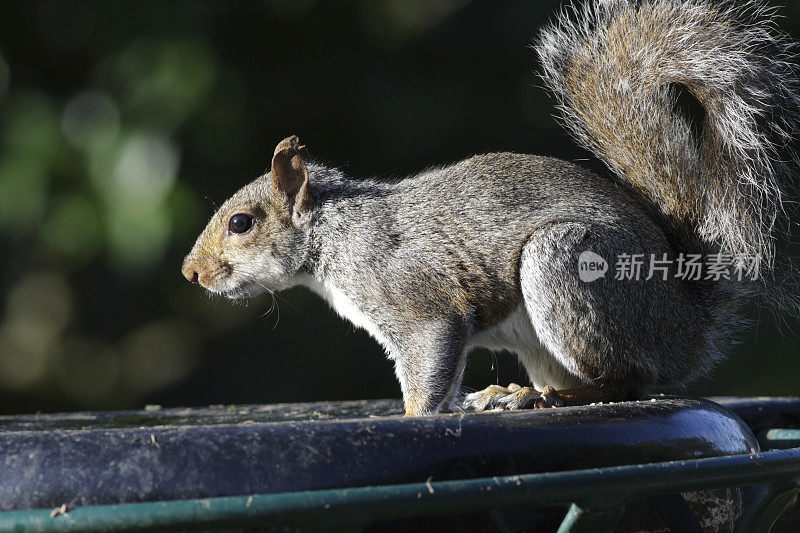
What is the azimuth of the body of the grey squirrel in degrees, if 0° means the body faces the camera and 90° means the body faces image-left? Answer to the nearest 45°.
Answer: approximately 90°
